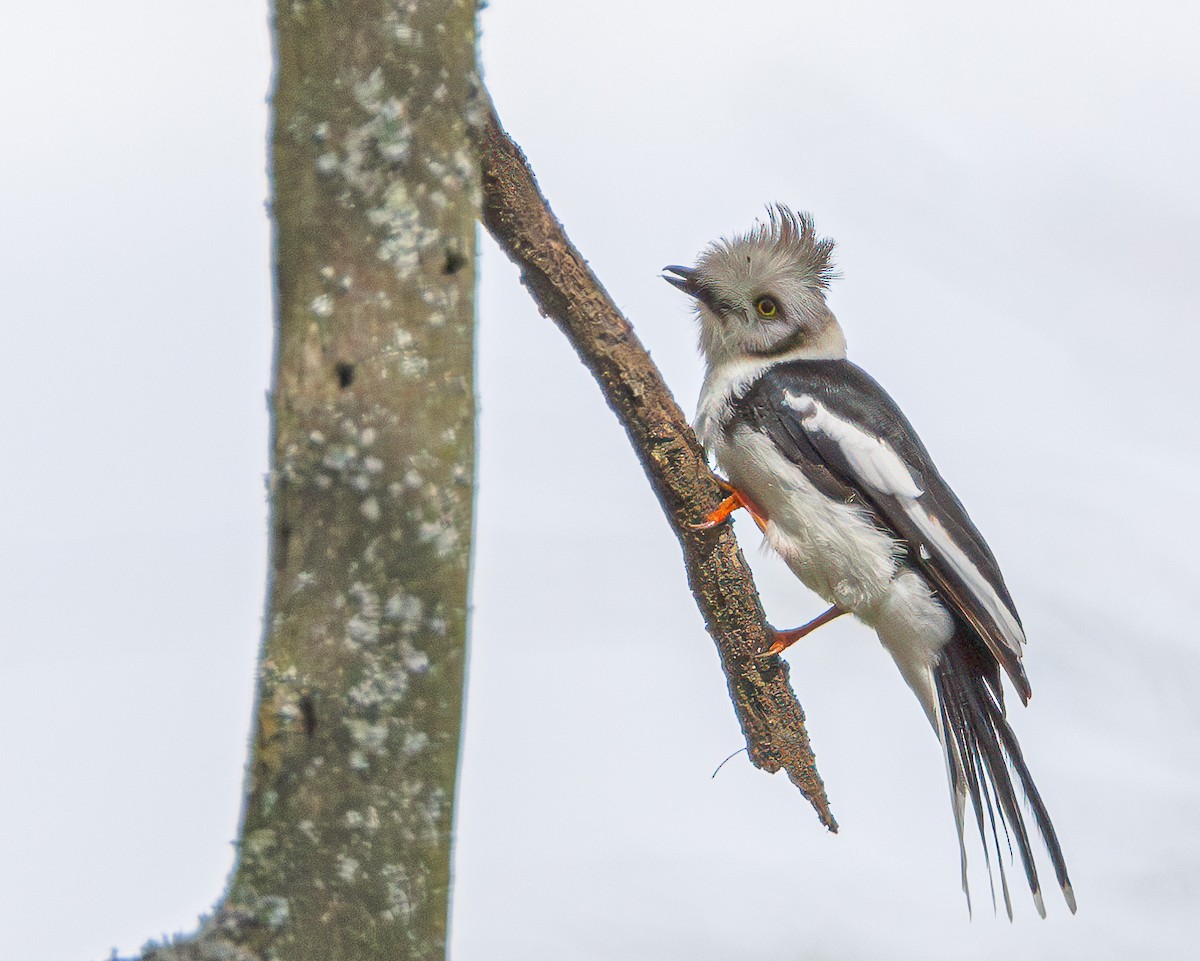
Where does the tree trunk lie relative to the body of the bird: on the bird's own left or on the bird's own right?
on the bird's own left

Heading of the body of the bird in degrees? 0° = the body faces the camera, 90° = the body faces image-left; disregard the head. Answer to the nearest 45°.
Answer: approximately 90°
